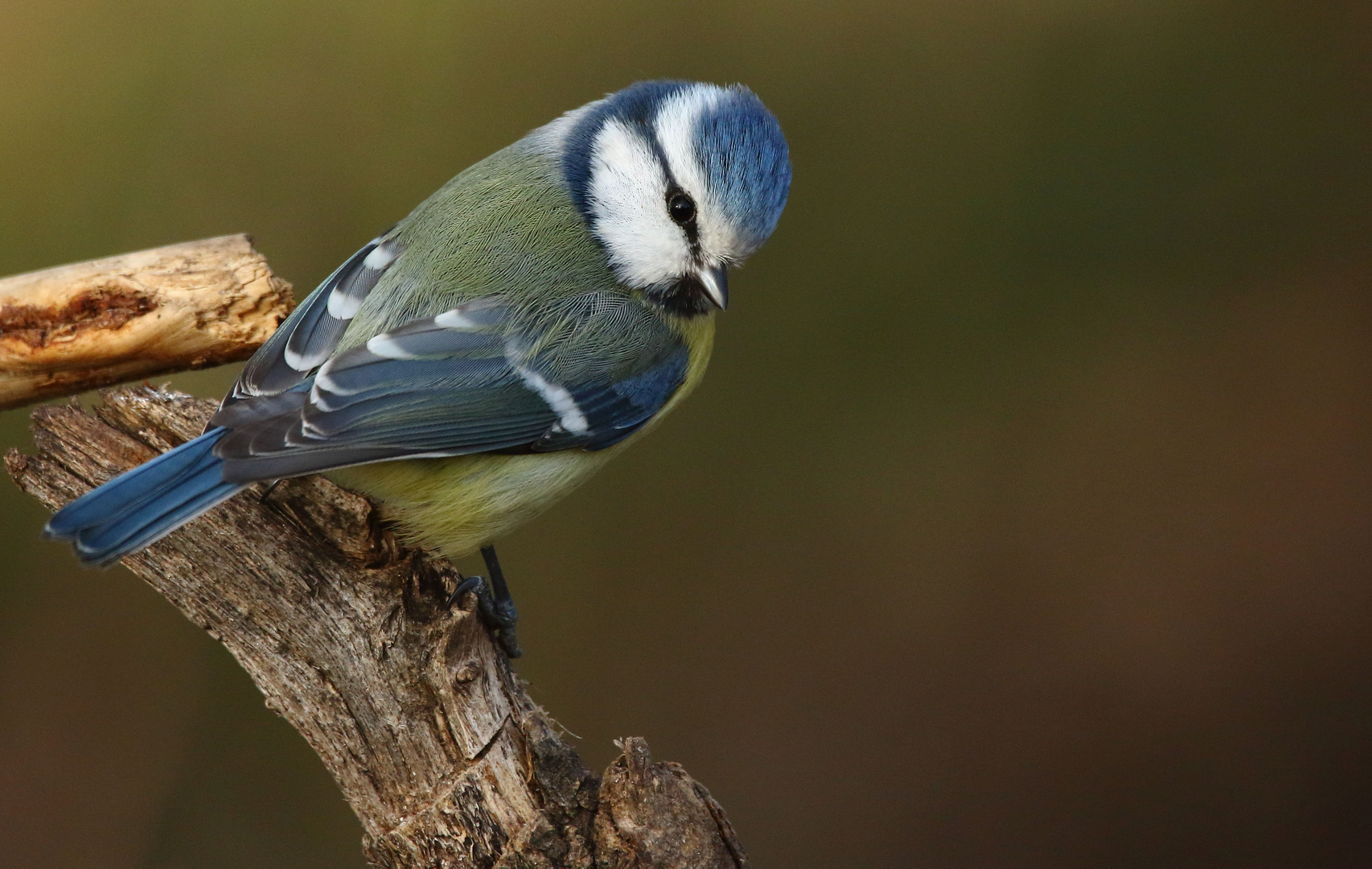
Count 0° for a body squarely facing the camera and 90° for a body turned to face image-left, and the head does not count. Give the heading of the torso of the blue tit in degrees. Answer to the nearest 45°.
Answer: approximately 270°
